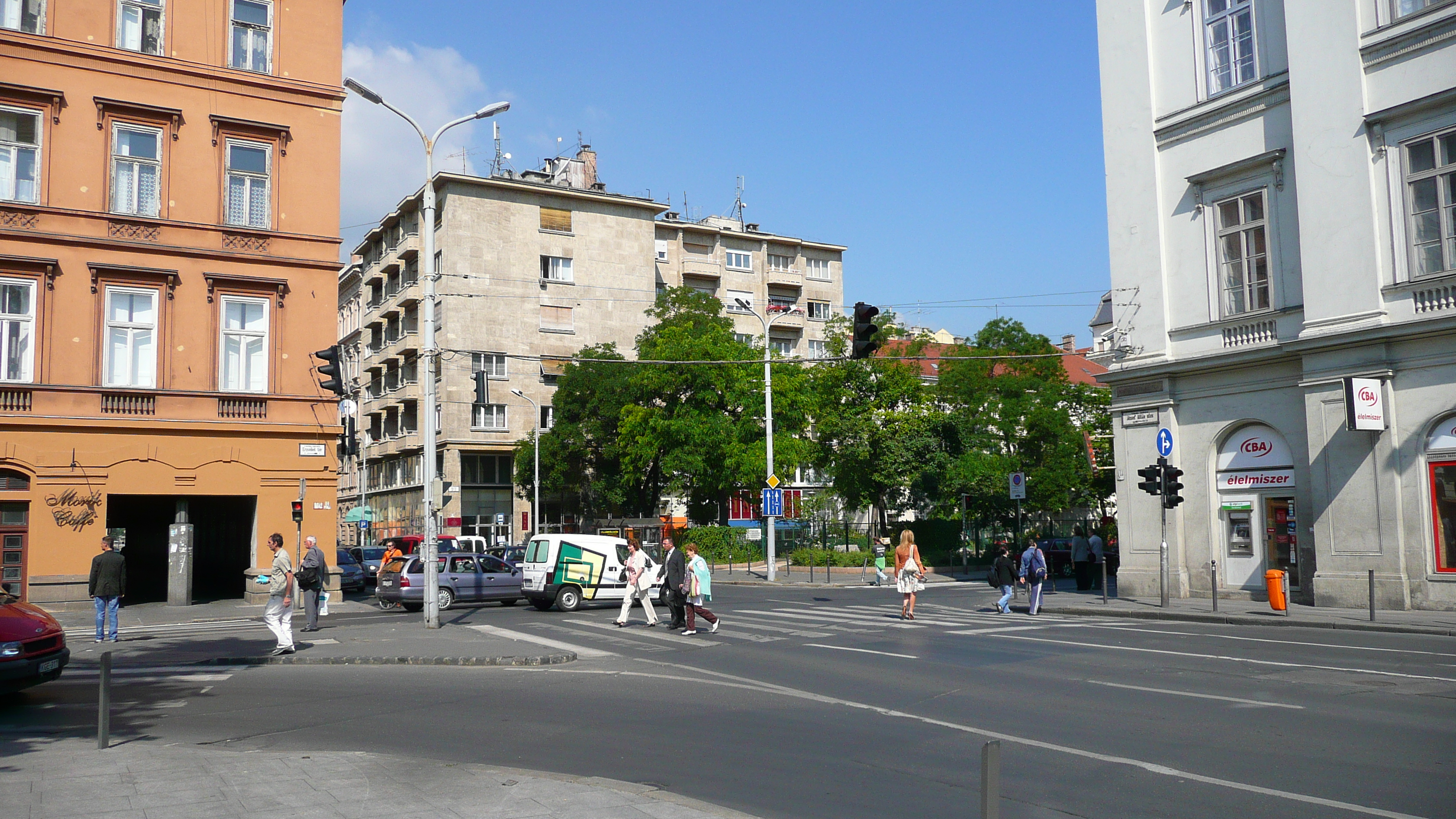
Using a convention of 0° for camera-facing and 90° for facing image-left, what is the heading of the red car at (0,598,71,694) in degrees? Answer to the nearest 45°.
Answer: approximately 315°

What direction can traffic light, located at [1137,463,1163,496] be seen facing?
to the viewer's left

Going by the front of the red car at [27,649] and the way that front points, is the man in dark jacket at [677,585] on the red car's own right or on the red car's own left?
on the red car's own left

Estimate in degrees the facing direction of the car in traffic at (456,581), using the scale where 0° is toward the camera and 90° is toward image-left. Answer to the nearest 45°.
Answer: approximately 225°
